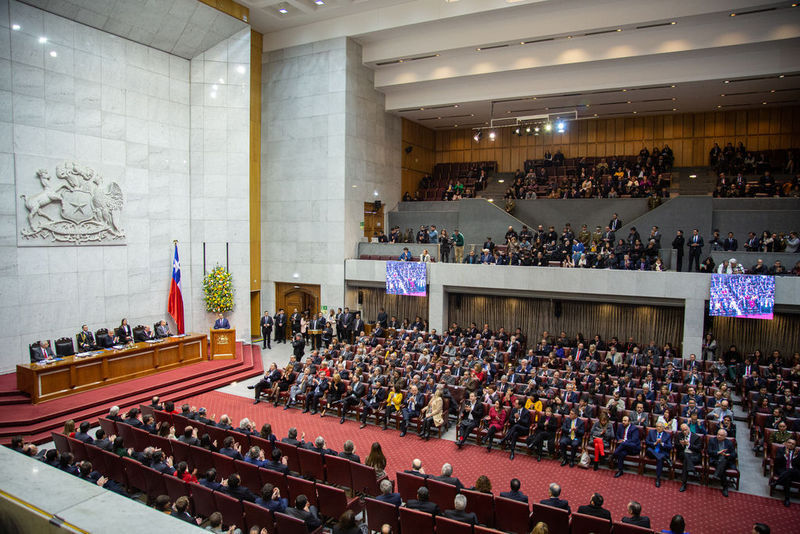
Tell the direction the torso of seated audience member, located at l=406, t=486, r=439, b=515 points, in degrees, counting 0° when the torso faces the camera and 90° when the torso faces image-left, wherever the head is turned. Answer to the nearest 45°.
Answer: approximately 180°

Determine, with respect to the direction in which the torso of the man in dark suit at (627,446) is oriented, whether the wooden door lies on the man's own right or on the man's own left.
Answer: on the man's own right

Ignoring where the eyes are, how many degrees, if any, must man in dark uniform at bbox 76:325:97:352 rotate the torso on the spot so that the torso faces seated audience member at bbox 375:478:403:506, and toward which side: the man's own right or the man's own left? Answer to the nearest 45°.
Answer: approximately 45° to the man's own right

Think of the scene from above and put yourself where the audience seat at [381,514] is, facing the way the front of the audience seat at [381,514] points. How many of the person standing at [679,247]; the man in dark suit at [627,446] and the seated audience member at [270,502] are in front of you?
2

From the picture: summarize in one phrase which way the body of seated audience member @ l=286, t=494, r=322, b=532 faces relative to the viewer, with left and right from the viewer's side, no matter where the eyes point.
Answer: facing away from the viewer and to the left of the viewer

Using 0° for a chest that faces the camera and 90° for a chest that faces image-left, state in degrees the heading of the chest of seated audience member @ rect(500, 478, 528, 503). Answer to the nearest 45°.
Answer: approximately 180°

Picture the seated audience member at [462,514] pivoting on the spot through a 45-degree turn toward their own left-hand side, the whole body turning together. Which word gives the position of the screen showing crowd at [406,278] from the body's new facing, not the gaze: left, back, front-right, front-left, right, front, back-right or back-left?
front-right

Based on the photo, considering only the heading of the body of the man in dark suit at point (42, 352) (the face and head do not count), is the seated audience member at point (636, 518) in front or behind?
in front

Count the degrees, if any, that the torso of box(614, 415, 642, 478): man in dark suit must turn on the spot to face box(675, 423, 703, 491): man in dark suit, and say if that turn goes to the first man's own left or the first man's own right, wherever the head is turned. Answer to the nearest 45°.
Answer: approximately 135° to the first man's own left

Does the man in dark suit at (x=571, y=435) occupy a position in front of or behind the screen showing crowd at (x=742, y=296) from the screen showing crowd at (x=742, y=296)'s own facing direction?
in front

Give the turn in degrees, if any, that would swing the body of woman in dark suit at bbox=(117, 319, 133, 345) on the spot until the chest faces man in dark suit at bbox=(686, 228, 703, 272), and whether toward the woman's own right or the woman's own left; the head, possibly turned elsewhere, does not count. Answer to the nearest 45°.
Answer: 0° — they already face them
